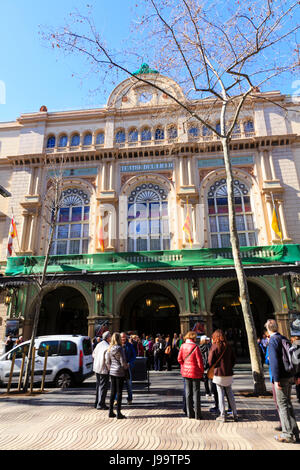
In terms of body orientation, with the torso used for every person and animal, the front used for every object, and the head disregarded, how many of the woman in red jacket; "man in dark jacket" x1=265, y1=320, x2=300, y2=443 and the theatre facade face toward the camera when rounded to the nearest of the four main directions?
1

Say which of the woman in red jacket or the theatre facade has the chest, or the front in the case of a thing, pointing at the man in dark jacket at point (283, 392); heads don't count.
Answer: the theatre facade

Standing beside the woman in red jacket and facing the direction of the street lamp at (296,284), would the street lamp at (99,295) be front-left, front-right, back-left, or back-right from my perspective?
front-left

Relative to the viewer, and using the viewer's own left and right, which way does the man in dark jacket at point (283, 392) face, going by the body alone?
facing to the left of the viewer

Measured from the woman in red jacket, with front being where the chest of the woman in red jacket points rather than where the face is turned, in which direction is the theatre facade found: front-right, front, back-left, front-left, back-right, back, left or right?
front

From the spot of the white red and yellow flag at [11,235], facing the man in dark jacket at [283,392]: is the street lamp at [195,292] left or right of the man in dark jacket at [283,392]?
left

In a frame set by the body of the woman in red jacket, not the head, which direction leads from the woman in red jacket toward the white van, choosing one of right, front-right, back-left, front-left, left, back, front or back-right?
front-left

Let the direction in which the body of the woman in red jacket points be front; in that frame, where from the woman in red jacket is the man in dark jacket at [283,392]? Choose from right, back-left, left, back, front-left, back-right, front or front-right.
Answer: back-right

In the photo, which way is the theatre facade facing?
toward the camera

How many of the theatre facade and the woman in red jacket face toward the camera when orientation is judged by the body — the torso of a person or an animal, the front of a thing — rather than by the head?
1

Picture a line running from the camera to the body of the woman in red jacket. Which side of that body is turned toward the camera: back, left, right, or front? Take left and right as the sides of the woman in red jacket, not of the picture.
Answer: back

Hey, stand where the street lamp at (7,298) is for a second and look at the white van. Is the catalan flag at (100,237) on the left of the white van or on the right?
left

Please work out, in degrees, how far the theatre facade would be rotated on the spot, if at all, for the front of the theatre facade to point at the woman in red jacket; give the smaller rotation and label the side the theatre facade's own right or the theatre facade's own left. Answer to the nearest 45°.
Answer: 0° — it already faces them
